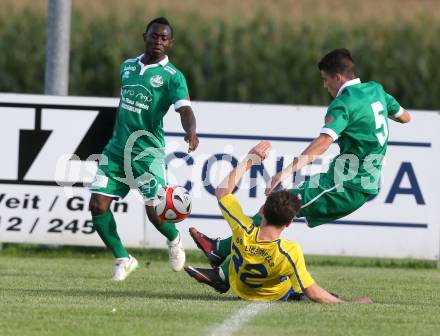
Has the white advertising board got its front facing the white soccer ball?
yes

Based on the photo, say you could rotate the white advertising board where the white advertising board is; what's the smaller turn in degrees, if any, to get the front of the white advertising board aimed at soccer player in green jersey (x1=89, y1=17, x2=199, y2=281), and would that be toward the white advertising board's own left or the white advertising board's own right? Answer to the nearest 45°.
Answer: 0° — it already faces them

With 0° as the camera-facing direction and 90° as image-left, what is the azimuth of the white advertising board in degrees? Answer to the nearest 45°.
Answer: approximately 0°

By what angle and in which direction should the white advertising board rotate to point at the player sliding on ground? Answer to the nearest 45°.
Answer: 0° — it already faces them
